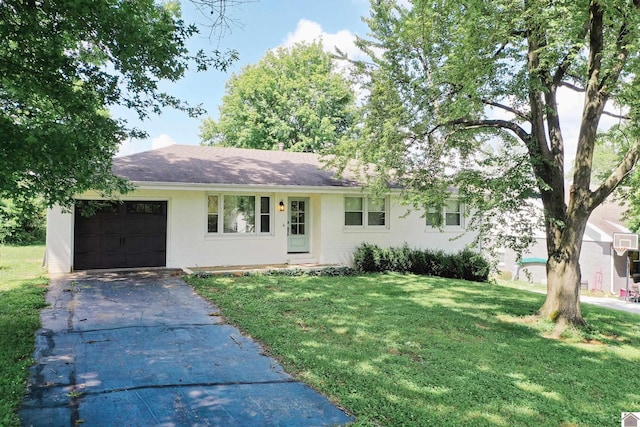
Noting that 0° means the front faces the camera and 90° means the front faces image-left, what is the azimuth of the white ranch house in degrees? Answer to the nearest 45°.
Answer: approximately 0°

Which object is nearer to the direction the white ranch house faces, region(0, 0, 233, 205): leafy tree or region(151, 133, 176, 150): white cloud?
the leafy tree

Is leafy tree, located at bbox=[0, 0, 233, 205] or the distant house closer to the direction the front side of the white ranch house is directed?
the leafy tree

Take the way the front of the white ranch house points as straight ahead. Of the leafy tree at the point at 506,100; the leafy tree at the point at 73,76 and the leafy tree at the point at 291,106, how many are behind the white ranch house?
1

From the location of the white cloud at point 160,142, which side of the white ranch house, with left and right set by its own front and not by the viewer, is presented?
back

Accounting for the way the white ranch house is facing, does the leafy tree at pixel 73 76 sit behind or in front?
in front

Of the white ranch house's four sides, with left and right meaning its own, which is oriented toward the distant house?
left

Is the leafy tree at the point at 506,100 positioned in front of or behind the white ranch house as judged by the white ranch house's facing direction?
in front

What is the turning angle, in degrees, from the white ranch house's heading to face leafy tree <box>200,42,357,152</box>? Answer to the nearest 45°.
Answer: approximately 180°
